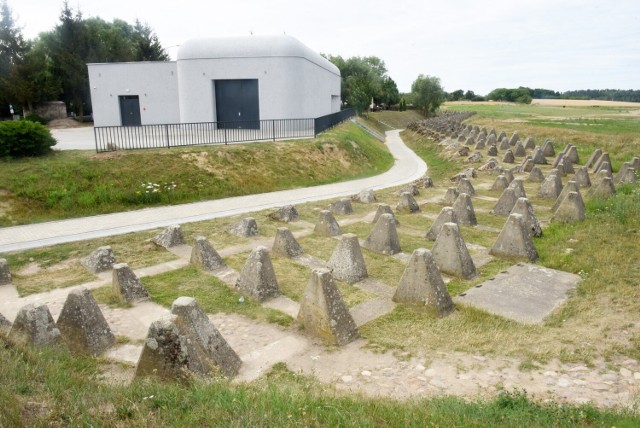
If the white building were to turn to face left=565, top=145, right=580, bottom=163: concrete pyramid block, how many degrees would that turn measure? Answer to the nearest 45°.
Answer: approximately 45° to its left

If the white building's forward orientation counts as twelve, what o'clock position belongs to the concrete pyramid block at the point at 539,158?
The concrete pyramid block is roughly at 10 o'clock from the white building.

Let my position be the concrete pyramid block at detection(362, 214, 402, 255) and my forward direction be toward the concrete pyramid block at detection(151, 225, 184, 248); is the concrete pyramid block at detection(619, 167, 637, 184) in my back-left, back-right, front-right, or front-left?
back-right

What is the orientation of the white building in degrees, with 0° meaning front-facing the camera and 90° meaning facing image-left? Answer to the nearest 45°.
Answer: approximately 0°

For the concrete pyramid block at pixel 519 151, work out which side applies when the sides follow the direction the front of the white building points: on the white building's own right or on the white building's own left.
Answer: on the white building's own left

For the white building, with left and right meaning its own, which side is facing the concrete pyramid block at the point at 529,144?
left

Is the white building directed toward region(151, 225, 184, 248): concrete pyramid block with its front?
yes

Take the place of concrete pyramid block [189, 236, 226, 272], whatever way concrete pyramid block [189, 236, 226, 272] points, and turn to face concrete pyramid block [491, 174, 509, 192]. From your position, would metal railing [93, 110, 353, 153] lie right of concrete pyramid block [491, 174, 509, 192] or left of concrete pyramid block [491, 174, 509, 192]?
left

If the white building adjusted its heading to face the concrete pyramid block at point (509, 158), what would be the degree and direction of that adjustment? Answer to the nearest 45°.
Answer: approximately 45° to its left

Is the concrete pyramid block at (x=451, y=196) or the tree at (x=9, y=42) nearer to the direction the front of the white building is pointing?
the concrete pyramid block
